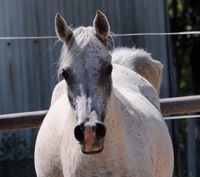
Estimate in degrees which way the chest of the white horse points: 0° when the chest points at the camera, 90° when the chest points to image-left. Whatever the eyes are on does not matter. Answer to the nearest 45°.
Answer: approximately 0°
